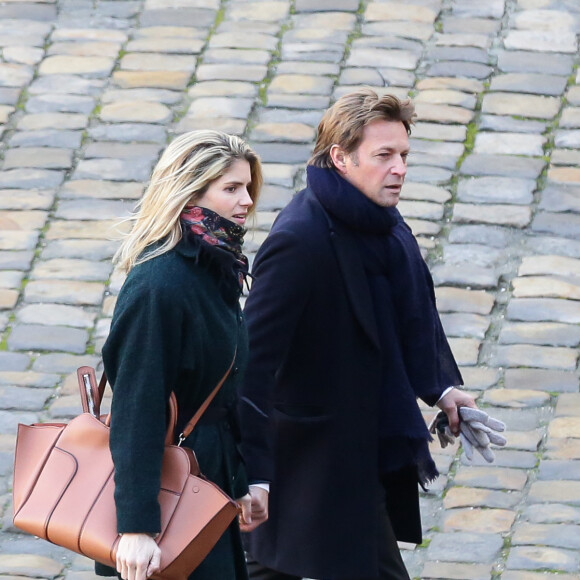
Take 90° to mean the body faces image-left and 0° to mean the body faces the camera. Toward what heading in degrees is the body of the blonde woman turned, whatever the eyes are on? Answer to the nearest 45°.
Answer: approximately 270°

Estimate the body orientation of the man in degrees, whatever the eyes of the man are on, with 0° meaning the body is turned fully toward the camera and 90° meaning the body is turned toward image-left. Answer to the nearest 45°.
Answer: approximately 315°

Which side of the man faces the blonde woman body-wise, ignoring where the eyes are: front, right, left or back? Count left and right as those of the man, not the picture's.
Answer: right
